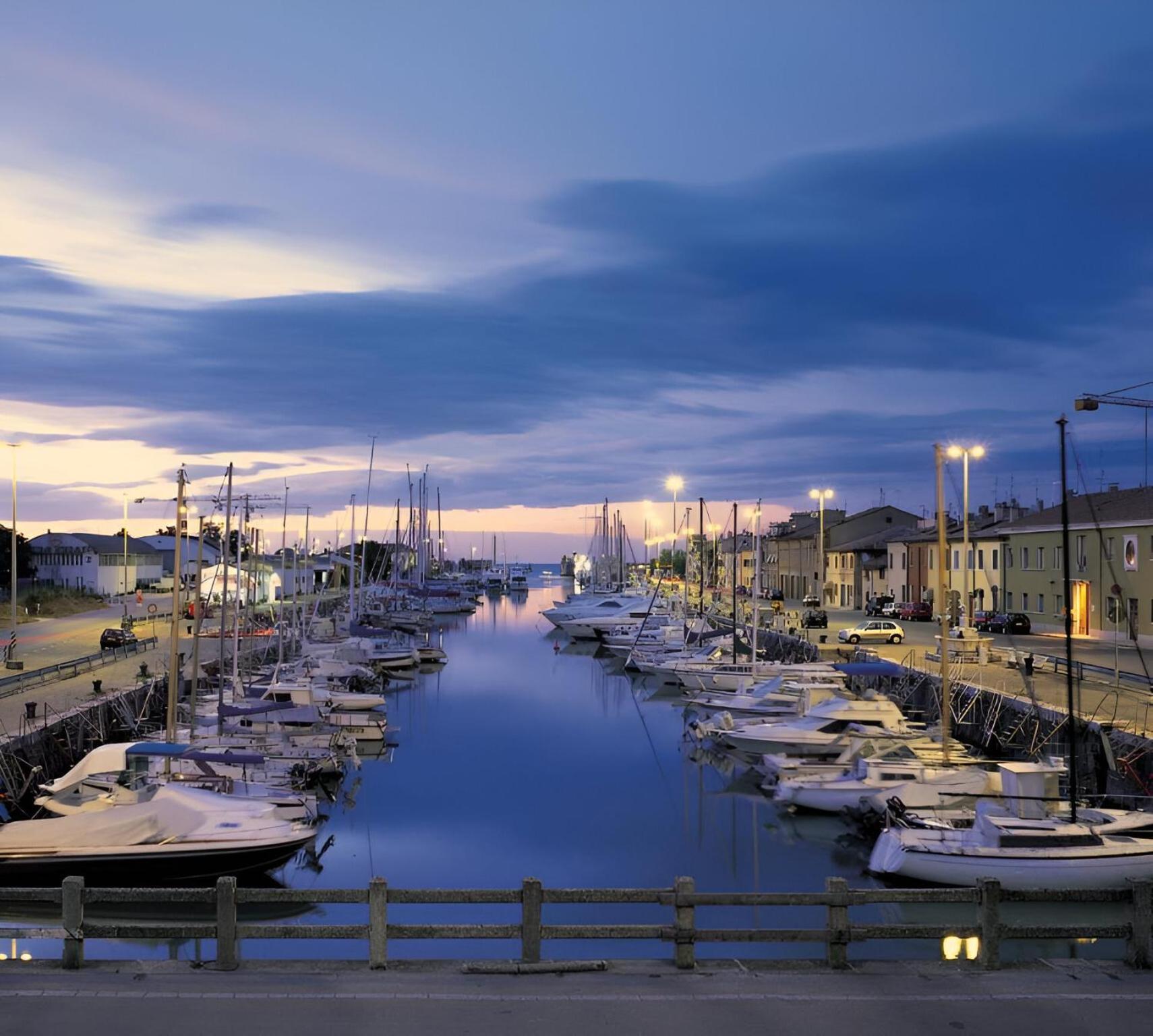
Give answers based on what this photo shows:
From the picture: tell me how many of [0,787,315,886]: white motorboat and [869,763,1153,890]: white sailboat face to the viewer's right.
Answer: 2

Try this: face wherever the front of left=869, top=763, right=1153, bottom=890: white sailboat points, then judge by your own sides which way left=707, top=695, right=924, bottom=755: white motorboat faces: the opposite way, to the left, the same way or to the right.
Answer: the opposite way

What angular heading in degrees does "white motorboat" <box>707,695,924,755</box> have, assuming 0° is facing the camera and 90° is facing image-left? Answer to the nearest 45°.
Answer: approximately 90°

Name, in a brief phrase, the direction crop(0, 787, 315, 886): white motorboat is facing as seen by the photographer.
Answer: facing to the right of the viewer

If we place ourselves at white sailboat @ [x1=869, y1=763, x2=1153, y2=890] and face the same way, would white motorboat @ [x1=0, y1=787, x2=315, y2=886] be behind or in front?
behind

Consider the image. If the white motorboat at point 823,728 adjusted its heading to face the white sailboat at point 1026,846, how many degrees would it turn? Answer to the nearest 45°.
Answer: approximately 90° to its left

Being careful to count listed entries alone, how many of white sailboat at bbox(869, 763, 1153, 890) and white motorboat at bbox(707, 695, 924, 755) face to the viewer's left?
1
